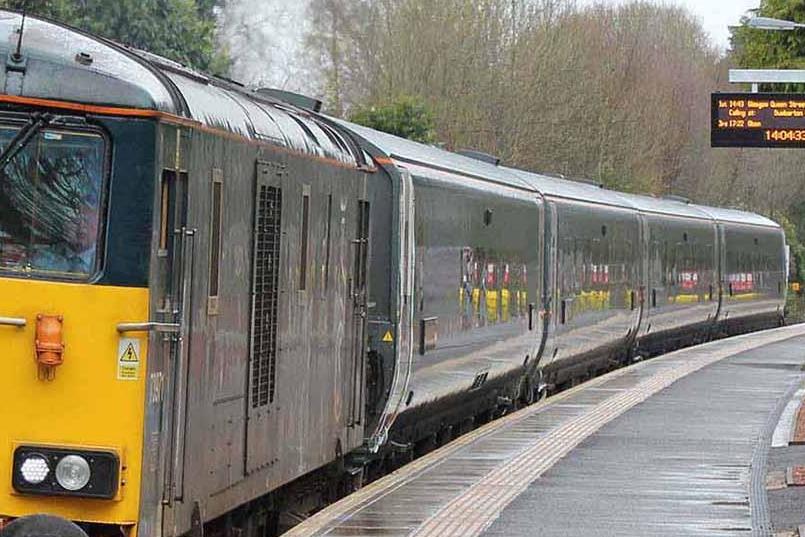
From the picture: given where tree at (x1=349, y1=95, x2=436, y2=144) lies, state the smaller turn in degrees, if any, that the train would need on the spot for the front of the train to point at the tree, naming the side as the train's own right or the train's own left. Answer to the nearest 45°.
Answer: approximately 135° to the train's own right

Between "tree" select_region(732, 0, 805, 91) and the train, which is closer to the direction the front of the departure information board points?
the train

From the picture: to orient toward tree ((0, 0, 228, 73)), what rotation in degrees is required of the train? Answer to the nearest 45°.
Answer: approximately 135° to its right

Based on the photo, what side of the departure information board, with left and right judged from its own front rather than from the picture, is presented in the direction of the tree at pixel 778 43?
back

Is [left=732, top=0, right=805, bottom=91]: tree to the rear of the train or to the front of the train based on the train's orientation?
to the rear

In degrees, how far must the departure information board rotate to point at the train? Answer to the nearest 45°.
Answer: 0° — it already faces it

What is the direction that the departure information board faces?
toward the camera

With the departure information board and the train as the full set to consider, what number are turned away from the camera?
0

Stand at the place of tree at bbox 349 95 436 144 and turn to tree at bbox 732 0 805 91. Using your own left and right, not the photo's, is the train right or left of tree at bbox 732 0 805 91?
right

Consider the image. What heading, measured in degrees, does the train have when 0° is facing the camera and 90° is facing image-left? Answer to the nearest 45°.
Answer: approximately 45°
